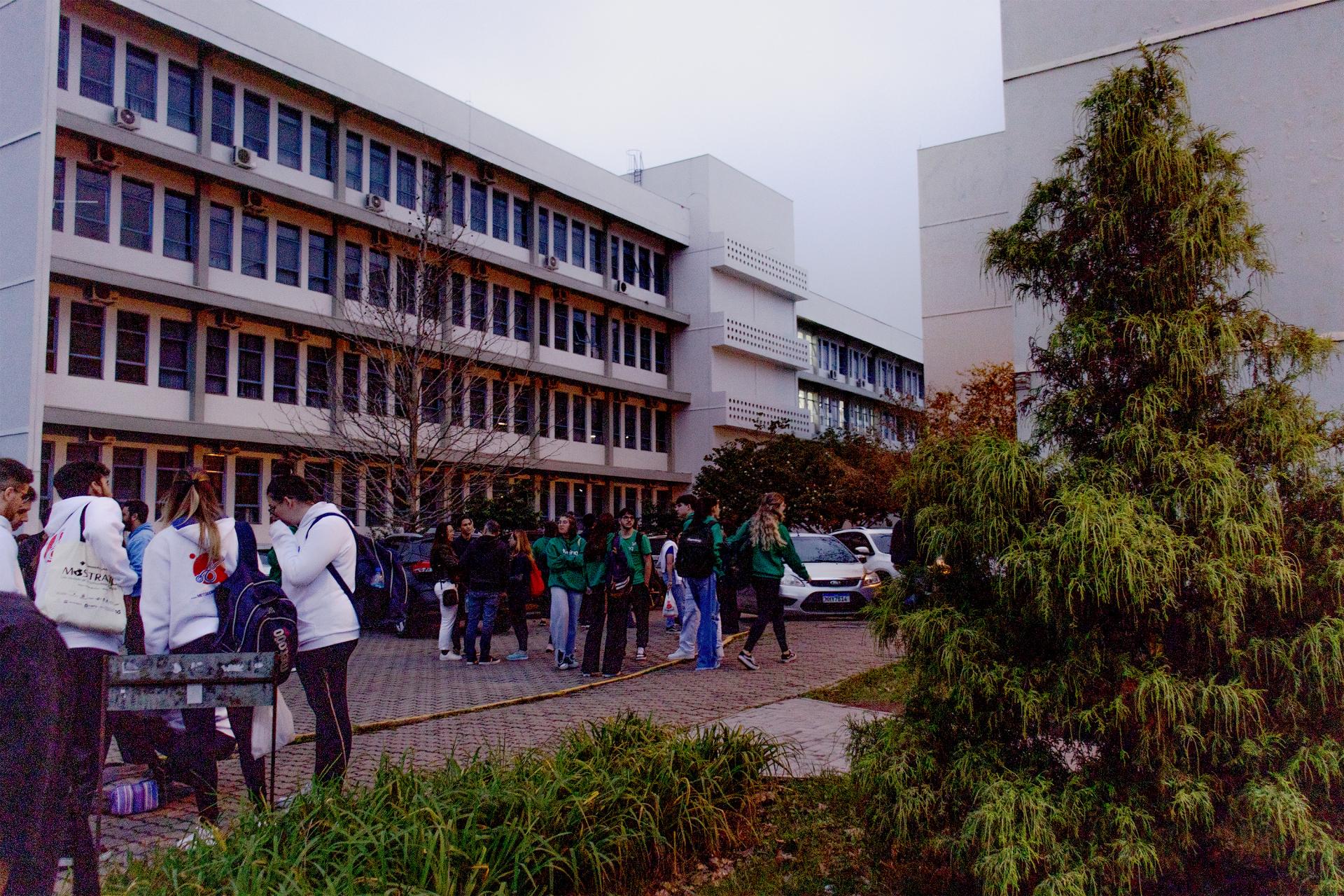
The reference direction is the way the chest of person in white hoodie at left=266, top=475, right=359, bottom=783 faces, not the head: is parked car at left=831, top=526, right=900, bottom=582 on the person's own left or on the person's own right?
on the person's own right

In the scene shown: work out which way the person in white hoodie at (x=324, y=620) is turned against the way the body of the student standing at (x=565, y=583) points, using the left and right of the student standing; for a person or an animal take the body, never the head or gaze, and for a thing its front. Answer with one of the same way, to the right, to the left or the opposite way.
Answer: to the right

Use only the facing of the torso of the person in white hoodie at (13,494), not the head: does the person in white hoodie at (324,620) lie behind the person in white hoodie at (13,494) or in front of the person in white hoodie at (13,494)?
in front

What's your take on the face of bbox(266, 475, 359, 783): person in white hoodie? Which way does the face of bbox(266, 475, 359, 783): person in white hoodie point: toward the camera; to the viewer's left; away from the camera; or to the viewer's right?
to the viewer's left

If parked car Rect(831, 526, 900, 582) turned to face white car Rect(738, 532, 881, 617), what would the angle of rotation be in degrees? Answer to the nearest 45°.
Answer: approximately 45° to its right

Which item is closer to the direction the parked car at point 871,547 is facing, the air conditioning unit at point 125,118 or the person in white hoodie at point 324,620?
the person in white hoodie

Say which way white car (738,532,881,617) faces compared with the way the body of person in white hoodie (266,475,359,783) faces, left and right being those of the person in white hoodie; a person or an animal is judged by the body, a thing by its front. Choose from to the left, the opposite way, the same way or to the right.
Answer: to the left

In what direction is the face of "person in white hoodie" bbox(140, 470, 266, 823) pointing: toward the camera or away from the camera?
away from the camera

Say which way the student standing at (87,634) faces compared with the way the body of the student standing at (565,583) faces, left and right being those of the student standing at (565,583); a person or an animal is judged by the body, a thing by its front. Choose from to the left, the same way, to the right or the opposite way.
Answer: the opposite way

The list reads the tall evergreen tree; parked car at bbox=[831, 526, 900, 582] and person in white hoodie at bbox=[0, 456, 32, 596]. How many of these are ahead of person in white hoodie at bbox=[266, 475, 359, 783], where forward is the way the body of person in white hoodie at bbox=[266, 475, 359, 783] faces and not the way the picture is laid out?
1

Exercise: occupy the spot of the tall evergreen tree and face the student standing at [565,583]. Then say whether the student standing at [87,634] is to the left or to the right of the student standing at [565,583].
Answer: left

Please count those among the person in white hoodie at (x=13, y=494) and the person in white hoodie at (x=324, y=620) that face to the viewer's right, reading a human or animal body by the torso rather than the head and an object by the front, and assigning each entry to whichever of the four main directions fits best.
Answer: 1

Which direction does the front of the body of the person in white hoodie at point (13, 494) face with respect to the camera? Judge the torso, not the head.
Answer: to the viewer's right

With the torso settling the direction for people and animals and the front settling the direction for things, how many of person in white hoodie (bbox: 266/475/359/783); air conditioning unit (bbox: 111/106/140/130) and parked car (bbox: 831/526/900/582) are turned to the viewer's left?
1

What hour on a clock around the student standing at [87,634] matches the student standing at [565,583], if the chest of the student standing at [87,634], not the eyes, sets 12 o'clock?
the student standing at [565,583] is roughly at 12 o'clock from the student standing at [87,634].
